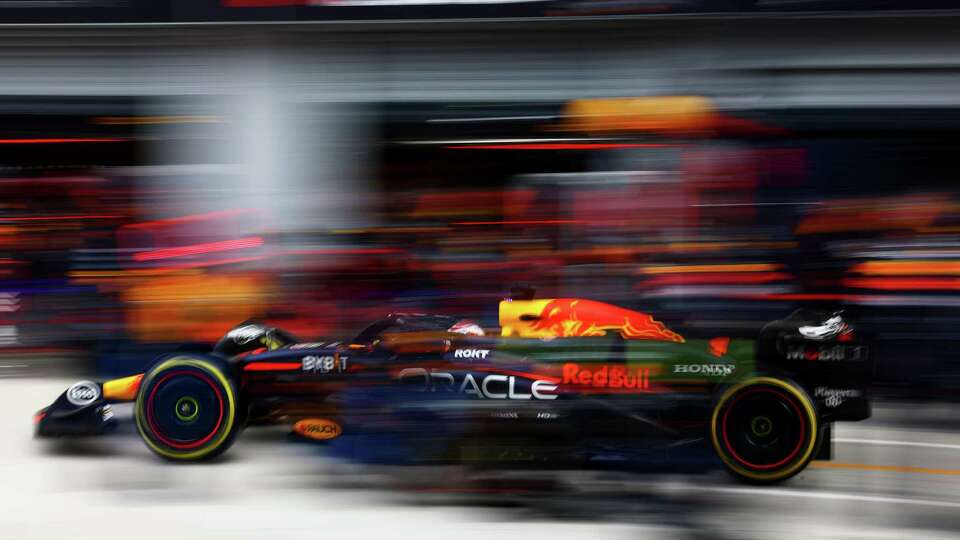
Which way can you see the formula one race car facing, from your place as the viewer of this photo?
facing to the left of the viewer
